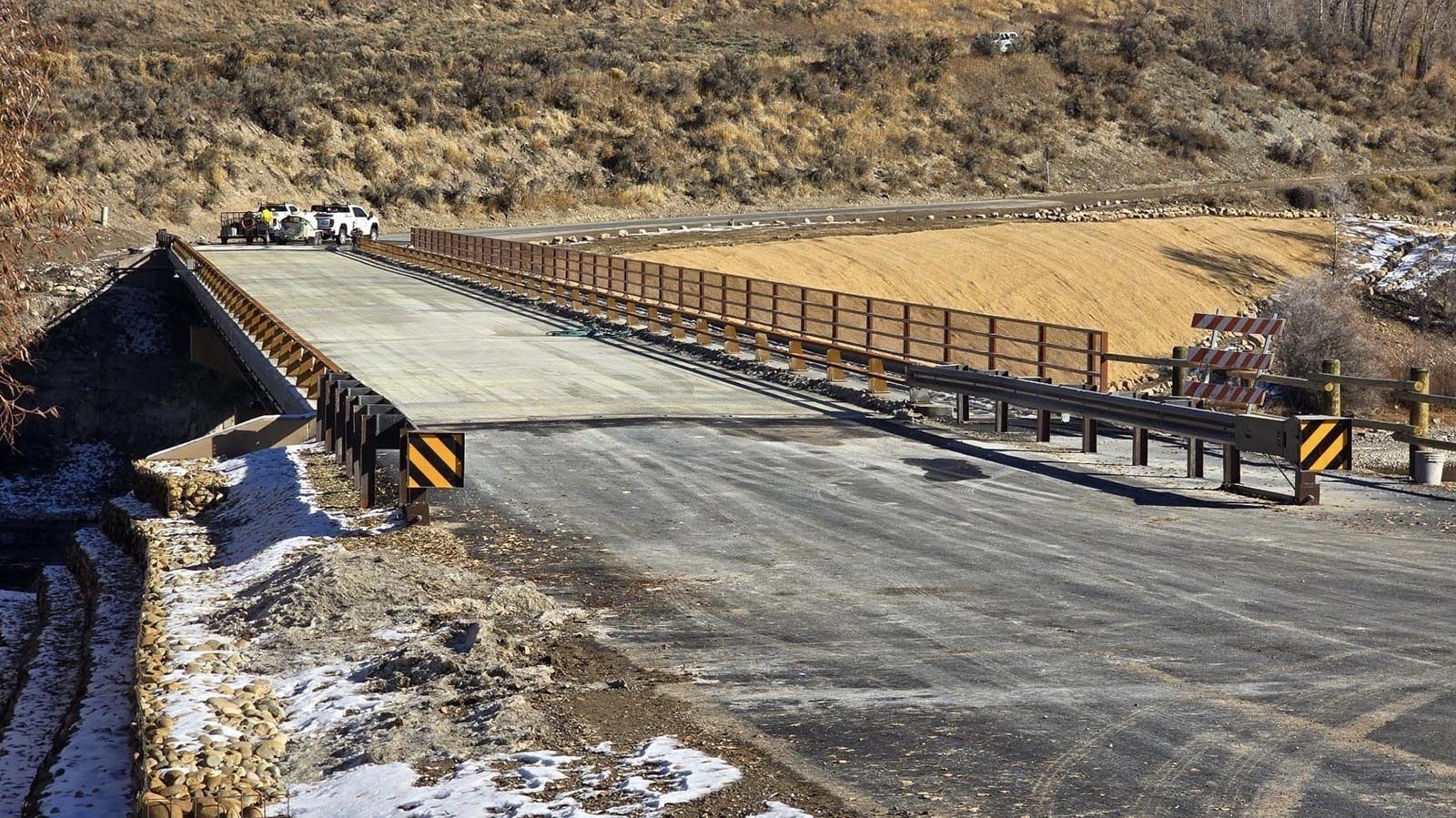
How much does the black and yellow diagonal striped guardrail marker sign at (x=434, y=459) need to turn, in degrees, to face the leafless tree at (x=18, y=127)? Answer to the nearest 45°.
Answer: approximately 90° to its right

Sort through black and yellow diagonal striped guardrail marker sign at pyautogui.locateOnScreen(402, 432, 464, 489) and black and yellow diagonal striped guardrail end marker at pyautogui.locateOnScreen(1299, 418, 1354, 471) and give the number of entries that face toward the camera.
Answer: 2

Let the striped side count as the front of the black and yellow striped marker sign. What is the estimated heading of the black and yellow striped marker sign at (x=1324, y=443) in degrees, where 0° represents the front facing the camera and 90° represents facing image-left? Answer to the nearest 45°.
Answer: approximately 0°

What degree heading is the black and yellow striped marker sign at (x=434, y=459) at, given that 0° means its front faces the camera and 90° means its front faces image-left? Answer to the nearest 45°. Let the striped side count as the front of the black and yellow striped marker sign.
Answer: approximately 0°

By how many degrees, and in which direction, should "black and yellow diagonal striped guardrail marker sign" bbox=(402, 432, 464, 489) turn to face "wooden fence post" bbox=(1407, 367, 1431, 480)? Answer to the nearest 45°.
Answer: approximately 90° to its left

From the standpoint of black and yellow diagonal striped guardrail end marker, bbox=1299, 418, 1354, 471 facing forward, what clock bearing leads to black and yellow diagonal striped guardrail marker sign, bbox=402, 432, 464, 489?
black and yellow diagonal striped guardrail marker sign, bbox=402, 432, 464, 489 is roughly at 2 o'clock from black and yellow diagonal striped guardrail end marker, bbox=1299, 418, 1354, 471.

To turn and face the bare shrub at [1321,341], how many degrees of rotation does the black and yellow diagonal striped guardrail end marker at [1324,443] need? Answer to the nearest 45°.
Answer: approximately 180°

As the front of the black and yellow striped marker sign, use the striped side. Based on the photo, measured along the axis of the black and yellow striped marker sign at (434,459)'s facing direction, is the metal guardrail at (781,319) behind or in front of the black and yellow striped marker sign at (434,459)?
behind
